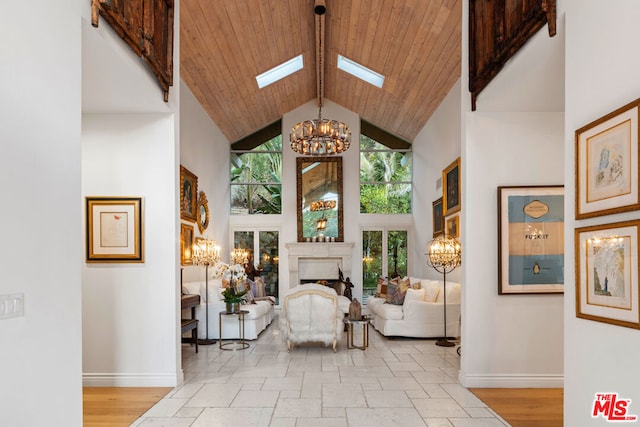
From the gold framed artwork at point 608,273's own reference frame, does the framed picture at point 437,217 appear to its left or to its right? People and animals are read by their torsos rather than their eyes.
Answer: on its right

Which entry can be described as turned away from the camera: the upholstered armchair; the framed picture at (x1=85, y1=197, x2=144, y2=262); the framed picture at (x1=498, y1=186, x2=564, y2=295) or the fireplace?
the upholstered armchair

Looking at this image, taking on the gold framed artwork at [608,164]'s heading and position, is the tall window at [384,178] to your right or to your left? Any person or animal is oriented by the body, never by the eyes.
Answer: on your right
